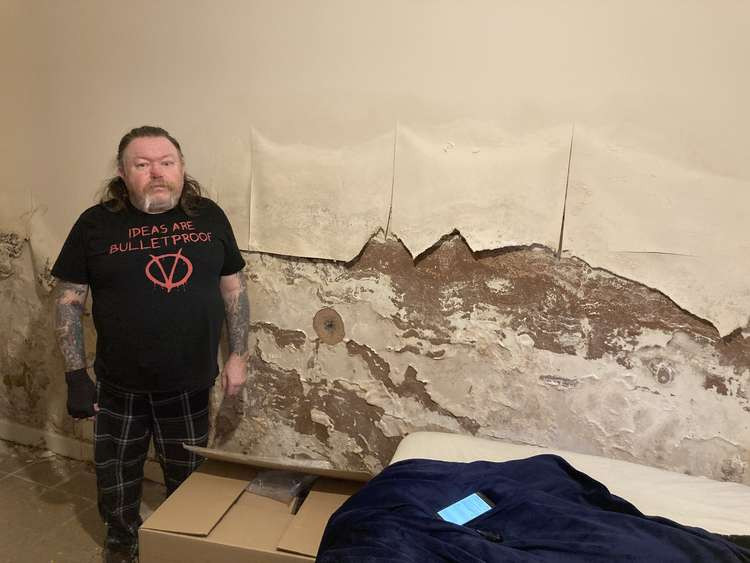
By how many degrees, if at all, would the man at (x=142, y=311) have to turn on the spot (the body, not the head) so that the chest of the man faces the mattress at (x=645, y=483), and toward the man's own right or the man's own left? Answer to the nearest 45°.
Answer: approximately 45° to the man's own left

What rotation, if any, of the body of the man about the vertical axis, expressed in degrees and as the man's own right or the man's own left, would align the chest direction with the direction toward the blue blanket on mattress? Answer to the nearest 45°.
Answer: approximately 45° to the man's own left

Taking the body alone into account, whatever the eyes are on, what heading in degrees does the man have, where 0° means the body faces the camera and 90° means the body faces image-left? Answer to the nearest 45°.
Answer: approximately 0°
